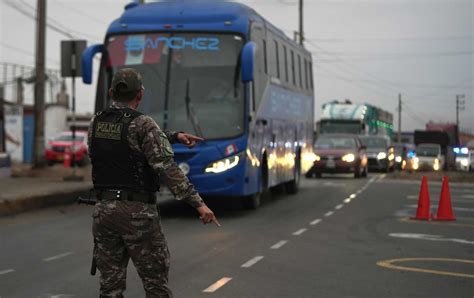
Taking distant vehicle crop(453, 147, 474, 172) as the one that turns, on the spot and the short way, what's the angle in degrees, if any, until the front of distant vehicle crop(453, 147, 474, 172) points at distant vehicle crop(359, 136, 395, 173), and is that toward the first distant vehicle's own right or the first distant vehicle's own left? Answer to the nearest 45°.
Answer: approximately 45° to the first distant vehicle's own right

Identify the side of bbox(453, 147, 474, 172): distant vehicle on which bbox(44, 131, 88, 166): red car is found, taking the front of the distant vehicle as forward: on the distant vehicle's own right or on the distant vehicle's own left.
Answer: on the distant vehicle's own right

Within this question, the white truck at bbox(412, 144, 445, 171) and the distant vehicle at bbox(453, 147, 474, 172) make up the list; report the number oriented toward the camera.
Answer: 2

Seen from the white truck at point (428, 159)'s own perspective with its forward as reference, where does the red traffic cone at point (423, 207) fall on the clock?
The red traffic cone is roughly at 12 o'clock from the white truck.

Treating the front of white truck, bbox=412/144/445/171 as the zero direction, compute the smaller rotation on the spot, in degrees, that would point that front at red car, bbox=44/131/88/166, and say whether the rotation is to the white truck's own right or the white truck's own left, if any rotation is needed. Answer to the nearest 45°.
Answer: approximately 90° to the white truck's own right

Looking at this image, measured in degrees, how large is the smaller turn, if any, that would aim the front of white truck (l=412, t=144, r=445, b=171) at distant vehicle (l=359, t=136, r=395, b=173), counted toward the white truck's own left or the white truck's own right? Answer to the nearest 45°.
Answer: approximately 45° to the white truck's own right

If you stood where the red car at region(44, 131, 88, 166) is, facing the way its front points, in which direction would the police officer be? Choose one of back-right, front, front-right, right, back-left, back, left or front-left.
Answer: front-left

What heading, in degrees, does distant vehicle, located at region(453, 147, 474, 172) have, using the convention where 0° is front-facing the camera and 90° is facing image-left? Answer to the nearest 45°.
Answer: approximately 0°

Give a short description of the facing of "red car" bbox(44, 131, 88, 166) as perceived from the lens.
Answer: facing the viewer and to the left of the viewer
